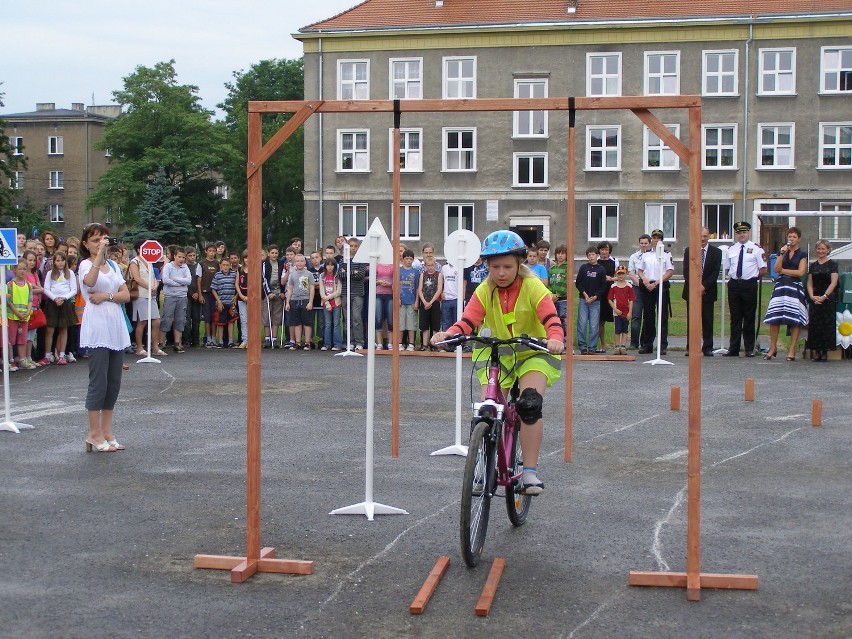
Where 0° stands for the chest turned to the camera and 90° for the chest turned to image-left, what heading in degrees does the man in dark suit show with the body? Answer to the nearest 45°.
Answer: approximately 0°

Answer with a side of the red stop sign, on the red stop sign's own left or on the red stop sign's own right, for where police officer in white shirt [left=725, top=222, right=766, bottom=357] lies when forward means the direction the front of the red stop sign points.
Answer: on the red stop sign's own left

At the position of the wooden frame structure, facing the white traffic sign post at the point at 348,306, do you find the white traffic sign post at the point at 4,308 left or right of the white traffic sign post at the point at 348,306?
left

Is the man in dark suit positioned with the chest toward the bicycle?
yes

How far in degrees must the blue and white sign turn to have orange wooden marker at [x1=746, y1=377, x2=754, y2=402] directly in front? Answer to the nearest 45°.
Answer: approximately 90° to its left

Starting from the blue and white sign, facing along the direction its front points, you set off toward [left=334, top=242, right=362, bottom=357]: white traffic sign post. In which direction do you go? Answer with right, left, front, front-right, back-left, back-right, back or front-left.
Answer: back-left

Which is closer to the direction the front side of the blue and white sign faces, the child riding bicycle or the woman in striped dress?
the child riding bicycle

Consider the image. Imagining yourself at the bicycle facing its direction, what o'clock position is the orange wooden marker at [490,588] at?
The orange wooden marker is roughly at 12 o'clock from the bicycle.
